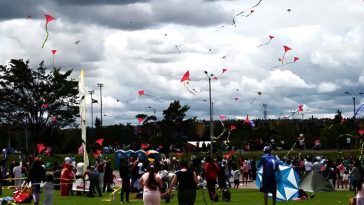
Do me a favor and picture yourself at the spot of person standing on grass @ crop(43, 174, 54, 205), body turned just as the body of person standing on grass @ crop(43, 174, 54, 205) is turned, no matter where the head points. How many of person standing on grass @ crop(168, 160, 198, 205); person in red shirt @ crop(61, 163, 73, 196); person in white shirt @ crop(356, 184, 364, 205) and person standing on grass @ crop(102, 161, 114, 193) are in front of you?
2

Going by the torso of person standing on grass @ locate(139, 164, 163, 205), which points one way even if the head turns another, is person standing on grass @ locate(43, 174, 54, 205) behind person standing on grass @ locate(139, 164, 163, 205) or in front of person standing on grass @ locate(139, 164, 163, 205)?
in front

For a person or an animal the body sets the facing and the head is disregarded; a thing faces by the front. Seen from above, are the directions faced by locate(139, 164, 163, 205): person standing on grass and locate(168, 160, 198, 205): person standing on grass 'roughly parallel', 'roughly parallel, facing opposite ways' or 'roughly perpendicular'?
roughly parallel

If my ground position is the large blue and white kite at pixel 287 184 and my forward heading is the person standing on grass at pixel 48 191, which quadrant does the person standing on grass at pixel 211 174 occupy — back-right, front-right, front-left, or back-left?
front-right

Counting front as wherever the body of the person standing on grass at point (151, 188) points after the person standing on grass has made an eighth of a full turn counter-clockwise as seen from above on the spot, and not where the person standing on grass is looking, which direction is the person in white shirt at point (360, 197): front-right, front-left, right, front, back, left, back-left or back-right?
back-right

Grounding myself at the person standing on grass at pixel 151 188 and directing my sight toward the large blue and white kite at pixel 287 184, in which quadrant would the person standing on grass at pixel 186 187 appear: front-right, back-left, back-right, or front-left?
front-right

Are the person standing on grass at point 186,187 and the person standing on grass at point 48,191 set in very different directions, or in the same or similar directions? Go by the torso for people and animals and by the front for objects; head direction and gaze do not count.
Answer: same or similar directions

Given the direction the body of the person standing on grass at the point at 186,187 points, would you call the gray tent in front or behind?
in front

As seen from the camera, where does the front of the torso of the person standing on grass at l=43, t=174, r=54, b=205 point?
away from the camera

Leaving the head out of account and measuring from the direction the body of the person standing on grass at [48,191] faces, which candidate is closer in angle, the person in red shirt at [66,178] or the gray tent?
the person in red shirt

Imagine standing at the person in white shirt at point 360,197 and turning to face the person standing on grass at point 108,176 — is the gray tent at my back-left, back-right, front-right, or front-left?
front-right

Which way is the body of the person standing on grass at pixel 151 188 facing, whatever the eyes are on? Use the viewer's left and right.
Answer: facing away from the viewer
